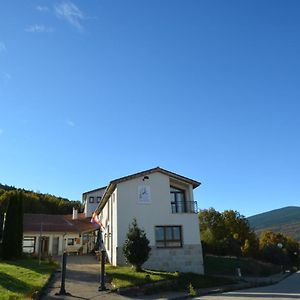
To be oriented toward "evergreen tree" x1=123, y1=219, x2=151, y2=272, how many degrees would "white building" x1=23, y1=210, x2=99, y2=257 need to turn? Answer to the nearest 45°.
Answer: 0° — it already faces it

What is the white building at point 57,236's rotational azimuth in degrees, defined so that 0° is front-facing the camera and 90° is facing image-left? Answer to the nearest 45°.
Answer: approximately 0°

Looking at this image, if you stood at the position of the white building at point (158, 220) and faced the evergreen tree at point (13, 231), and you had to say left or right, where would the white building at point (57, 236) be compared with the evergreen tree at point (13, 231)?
right

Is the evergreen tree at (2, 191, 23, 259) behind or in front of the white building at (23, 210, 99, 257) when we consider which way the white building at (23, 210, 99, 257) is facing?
in front

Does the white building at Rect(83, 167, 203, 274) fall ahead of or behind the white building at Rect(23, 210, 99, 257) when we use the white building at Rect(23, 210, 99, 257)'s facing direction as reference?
ahead
